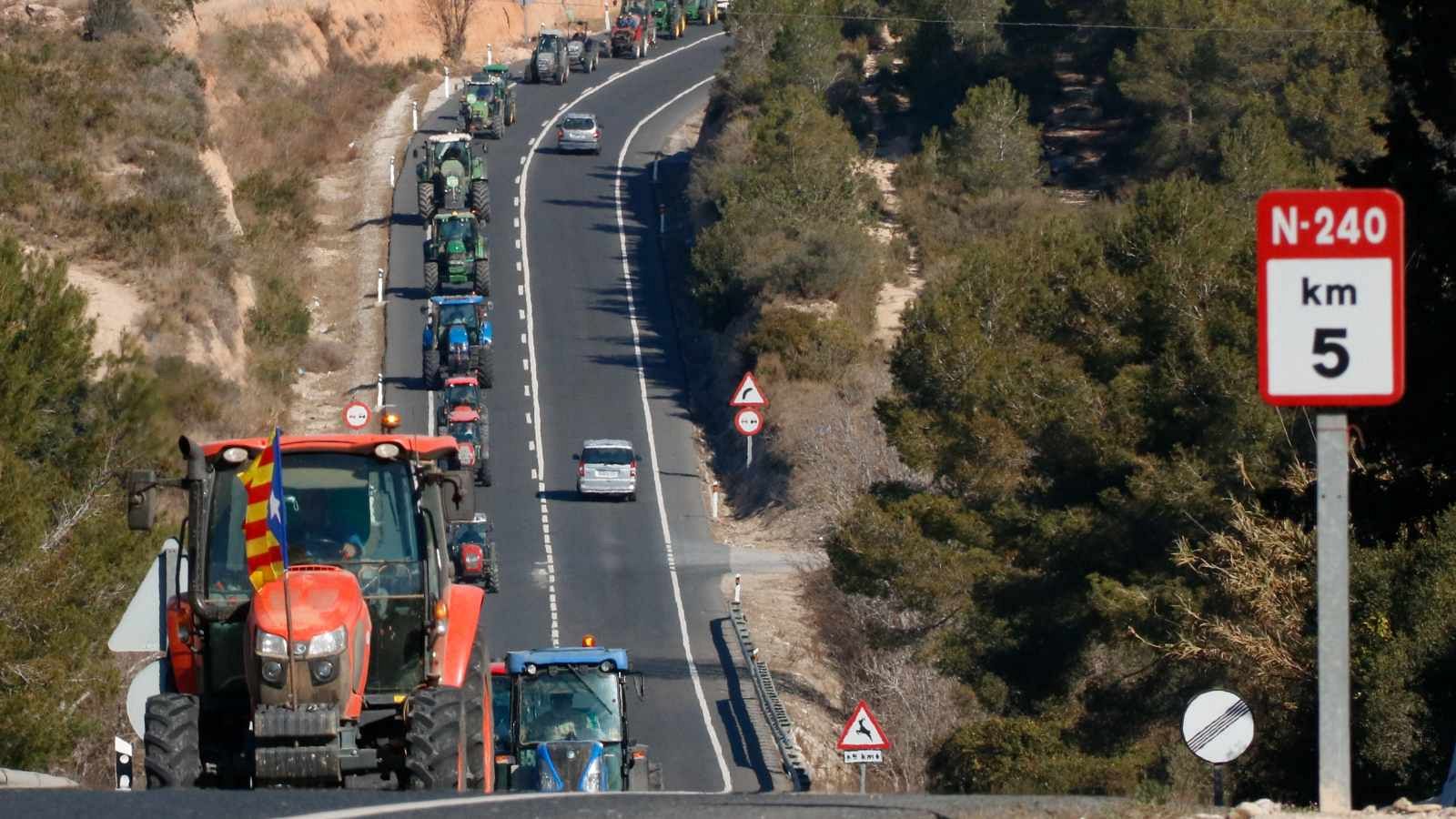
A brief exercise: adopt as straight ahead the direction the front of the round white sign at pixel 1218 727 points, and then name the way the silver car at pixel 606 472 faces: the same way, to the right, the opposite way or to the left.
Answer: the opposite way

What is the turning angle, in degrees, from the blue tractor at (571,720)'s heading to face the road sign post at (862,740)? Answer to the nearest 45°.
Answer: approximately 135° to its left

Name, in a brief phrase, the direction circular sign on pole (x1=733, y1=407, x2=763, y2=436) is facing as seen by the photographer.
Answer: facing the viewer

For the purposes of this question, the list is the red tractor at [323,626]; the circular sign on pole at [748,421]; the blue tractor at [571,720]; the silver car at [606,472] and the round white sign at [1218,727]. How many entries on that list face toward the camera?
4

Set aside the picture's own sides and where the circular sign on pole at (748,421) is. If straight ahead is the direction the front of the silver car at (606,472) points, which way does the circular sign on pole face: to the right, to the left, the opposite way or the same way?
the opposite way

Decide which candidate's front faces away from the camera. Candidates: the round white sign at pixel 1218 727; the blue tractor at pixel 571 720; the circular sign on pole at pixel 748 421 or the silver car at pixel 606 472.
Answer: the silver car

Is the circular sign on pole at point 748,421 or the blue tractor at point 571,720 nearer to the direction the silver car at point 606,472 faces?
the circular sign on pole

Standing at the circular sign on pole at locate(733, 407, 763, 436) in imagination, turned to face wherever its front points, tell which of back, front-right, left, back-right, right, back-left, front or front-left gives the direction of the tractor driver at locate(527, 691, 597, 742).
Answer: front

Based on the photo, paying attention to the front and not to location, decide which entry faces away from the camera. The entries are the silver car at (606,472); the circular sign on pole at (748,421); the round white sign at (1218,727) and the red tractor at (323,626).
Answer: the silver car

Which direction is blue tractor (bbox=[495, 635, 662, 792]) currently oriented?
toward the camera

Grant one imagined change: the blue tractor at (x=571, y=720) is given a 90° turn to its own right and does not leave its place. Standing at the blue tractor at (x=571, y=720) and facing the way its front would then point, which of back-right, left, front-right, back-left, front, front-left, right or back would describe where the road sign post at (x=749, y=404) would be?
right

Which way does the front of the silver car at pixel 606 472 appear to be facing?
away from the camera

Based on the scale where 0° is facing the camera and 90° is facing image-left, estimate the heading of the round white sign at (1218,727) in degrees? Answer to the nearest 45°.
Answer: approximately 0°

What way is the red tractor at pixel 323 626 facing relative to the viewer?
toward the camera
